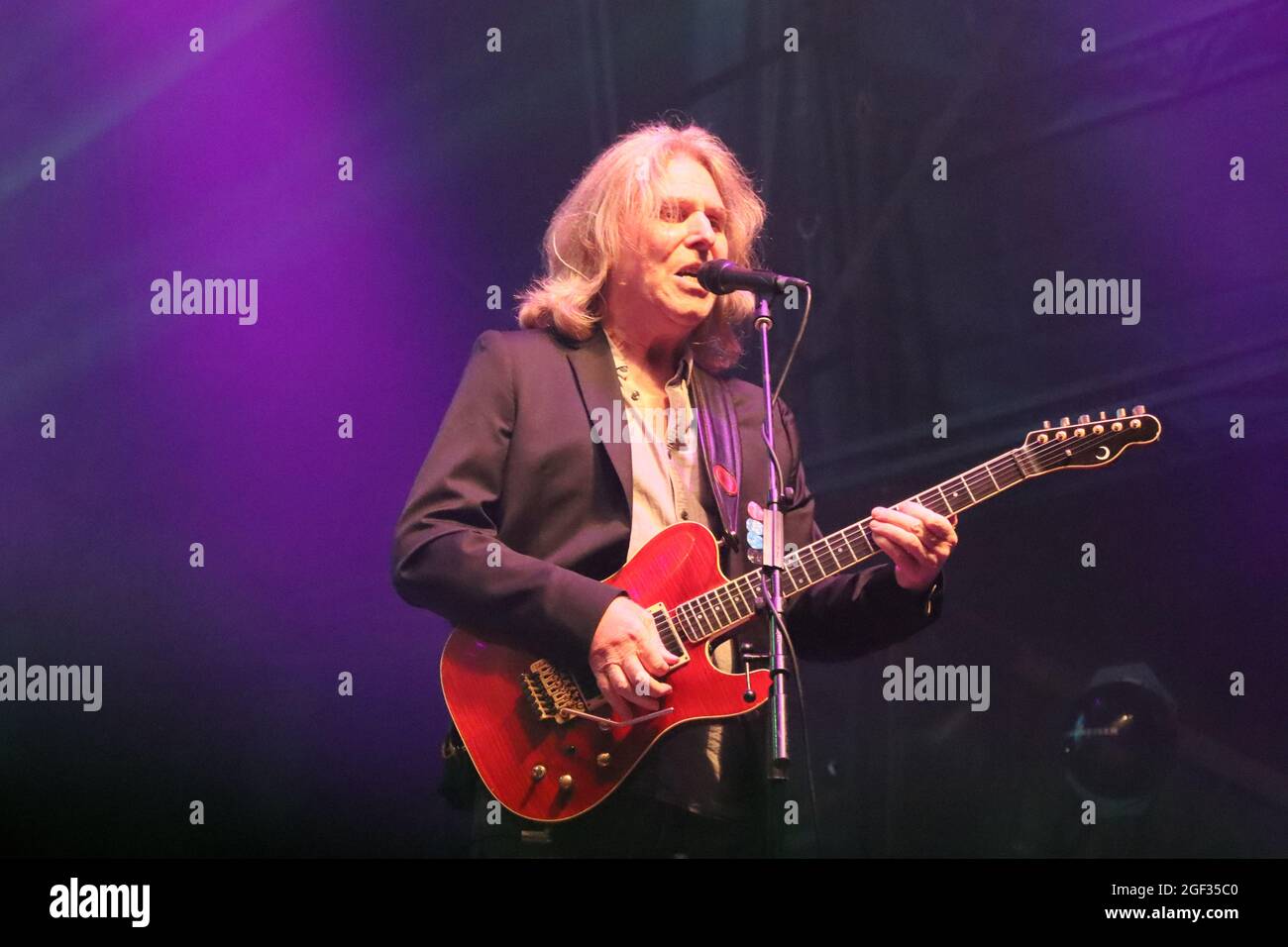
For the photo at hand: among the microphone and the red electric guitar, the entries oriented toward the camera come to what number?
1

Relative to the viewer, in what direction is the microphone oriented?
to the viewer's left

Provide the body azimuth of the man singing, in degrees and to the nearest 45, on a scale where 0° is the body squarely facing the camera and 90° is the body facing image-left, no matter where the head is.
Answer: approximately 315°

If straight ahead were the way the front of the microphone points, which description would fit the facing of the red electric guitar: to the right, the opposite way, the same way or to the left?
to the left

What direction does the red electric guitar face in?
toward the camera
